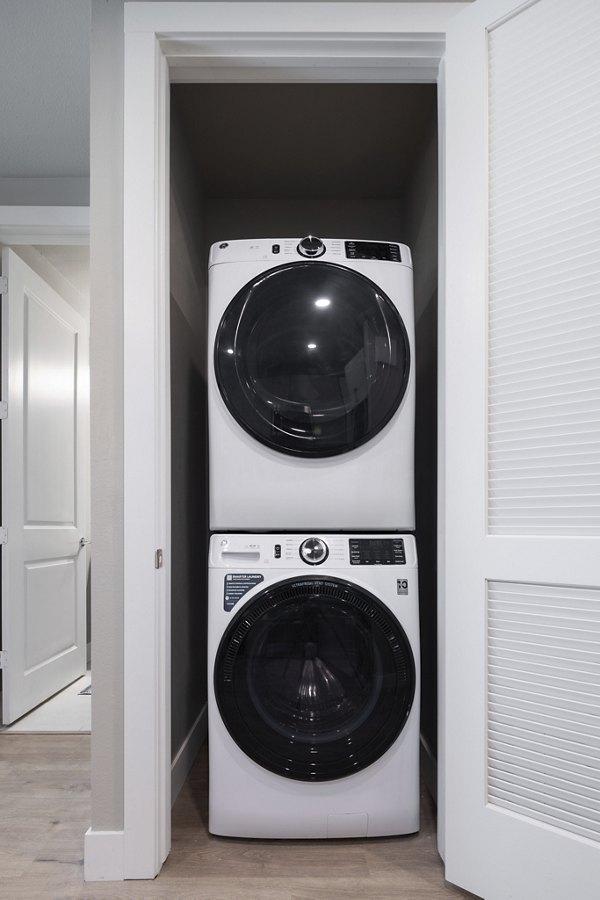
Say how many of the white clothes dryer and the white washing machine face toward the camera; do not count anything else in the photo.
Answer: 2

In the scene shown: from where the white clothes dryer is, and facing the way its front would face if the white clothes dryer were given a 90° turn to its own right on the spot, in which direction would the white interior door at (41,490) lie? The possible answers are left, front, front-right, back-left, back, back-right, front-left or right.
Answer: front-right

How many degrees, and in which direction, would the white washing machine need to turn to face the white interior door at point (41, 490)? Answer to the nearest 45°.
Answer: approximately 135° to its right

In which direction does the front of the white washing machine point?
toward the camera

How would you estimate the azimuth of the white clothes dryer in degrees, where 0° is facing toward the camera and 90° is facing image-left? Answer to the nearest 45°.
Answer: approximately 0°

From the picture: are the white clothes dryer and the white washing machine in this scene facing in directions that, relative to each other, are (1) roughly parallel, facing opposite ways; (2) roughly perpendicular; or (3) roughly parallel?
roughly parallel
